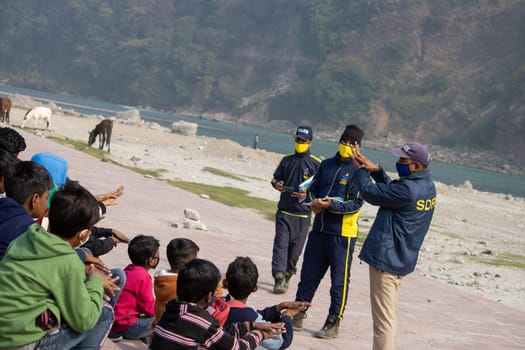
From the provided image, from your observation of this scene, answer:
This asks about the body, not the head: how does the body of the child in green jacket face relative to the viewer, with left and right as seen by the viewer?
facing away from the viewer and to the right of the viewer

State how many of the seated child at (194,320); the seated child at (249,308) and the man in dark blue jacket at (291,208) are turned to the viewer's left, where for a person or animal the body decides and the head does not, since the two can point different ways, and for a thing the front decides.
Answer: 0

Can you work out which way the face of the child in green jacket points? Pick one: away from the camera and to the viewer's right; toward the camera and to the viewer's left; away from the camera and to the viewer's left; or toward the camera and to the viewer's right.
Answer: away from the camera and to the viewer's right

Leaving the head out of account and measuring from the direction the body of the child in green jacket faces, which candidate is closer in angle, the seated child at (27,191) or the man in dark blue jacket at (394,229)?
the man in dark blue jacket

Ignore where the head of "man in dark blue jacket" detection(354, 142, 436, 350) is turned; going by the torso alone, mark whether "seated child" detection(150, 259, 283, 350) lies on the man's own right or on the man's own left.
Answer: on the man's own left

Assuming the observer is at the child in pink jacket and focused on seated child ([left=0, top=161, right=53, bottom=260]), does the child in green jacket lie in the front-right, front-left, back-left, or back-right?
front-left

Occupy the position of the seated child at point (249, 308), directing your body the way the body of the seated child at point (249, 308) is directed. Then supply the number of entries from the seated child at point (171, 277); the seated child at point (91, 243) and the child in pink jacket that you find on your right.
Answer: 0

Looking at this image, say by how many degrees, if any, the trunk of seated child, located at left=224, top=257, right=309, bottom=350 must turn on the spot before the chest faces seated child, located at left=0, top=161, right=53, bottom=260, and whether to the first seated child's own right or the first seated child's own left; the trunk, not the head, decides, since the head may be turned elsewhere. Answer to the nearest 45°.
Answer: approximately 135° to the first seated child's own left

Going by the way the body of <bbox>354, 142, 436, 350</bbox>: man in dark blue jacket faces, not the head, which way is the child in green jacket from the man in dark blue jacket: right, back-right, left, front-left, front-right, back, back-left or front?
front-left

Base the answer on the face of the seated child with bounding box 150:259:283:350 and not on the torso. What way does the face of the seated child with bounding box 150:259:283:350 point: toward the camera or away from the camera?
away from the camera

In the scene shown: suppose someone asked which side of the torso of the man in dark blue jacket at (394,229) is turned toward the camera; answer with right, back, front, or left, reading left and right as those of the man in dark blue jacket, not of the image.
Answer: left

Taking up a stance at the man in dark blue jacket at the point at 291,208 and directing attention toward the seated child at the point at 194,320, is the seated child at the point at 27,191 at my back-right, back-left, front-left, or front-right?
front-right

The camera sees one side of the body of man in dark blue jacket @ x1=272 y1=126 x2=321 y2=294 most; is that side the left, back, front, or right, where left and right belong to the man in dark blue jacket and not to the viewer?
front

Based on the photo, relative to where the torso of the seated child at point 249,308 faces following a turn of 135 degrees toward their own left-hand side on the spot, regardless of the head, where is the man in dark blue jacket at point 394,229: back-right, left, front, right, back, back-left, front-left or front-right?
back-right

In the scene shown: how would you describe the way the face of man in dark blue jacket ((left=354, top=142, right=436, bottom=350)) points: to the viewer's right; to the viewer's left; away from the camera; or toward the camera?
to the viewer's left

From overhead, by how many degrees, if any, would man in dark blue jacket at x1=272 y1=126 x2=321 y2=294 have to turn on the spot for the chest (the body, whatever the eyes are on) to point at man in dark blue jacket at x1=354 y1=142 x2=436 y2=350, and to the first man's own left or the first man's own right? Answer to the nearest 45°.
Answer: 0° — they already face them

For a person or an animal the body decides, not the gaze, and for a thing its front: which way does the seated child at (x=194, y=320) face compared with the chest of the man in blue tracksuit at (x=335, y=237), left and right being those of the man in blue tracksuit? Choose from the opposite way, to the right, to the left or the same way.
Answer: the opposite way

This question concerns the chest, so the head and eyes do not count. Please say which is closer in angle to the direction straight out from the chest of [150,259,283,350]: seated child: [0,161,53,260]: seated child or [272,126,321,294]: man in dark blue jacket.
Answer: the man in dark blue jacket

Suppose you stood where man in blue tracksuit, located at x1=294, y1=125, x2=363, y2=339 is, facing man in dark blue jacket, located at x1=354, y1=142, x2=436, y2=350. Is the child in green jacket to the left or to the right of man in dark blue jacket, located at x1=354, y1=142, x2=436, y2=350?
right
